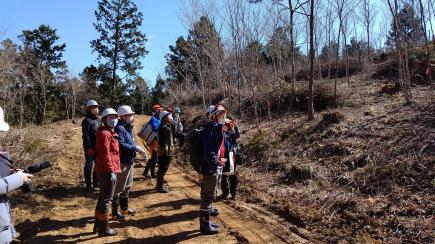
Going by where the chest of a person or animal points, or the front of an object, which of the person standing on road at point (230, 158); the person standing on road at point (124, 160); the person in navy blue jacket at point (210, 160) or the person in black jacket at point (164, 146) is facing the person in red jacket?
the person standing on road at point (230, 158)

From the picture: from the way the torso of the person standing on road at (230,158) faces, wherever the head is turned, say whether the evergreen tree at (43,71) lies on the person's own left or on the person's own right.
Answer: on the person's own right

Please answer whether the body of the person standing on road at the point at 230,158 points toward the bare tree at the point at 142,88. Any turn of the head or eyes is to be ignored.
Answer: no

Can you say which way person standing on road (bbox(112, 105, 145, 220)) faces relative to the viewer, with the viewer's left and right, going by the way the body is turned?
facing to the right of the viewer

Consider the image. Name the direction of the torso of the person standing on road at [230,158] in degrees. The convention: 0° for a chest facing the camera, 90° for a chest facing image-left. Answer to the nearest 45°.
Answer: approximately 45°

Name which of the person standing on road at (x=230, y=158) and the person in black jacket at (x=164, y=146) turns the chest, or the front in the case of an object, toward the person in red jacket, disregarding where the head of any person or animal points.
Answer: the person standing on road

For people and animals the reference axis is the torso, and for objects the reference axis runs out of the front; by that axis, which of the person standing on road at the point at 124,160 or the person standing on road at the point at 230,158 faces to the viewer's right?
the person standing on road at the point at 124,160

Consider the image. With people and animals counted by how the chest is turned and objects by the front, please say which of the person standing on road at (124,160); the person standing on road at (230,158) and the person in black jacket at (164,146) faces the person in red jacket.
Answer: the person standing on road at (230,158)

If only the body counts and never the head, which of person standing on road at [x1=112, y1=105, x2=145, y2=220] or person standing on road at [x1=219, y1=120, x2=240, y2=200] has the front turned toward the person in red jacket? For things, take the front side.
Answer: person standing on road at [x1=219, y1=120, x2=240, y2=200]

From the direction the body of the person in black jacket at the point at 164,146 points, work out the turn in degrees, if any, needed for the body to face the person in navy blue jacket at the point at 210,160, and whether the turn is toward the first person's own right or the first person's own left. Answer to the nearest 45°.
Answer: approximately 90° to the first person's own right

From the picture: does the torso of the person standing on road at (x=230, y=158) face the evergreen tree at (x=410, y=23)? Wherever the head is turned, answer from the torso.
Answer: no

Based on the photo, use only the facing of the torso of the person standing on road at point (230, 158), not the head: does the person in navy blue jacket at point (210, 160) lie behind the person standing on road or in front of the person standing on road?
in front
